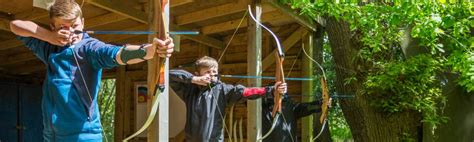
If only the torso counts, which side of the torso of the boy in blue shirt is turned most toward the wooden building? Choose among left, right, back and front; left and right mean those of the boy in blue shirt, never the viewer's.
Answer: back

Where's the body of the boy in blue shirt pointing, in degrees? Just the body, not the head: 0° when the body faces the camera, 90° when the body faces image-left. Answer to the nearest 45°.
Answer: approximately 0°

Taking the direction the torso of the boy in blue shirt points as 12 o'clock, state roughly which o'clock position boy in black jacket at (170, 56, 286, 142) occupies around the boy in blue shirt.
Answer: The boy in black jacket is roughly at 7 o'clock from the boy in blue shirt.

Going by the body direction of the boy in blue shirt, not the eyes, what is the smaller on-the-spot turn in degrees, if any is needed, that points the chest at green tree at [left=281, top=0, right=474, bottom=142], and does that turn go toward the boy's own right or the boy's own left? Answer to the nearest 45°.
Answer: approximately 135° to the boy's own left
